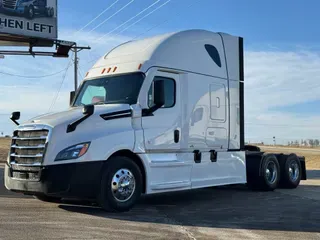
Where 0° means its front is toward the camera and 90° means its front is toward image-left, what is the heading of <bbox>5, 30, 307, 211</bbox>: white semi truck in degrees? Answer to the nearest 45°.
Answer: approximately 45°

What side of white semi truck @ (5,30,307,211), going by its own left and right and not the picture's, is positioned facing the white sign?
right
